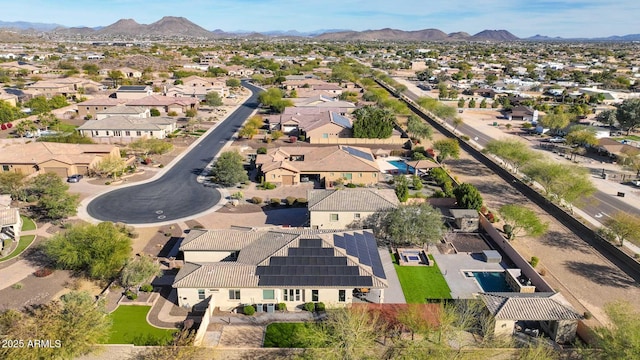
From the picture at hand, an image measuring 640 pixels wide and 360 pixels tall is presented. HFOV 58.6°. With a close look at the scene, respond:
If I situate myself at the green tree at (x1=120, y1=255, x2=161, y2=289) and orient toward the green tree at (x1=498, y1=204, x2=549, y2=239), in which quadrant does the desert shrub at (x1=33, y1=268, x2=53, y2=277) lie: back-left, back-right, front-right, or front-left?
back-left

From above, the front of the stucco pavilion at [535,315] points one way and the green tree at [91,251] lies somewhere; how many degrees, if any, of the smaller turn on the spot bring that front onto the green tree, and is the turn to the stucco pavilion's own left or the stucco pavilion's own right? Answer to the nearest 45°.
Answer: approximately 90° to the stucco pavilion's own right

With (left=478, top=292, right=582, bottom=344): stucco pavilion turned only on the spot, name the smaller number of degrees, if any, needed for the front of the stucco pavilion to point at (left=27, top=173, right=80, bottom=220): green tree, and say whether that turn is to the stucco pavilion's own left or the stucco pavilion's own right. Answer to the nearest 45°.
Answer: approximately 90° to the stucco pavilion's own right

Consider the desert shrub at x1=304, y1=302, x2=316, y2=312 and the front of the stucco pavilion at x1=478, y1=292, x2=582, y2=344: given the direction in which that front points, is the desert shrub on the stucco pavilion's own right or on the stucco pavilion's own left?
on the stucco pavilion's own right

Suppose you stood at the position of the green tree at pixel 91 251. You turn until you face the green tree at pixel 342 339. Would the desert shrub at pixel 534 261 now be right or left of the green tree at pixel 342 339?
left

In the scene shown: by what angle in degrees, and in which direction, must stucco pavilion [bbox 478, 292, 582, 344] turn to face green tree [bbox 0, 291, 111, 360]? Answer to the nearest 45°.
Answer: approximately 45° to its right
